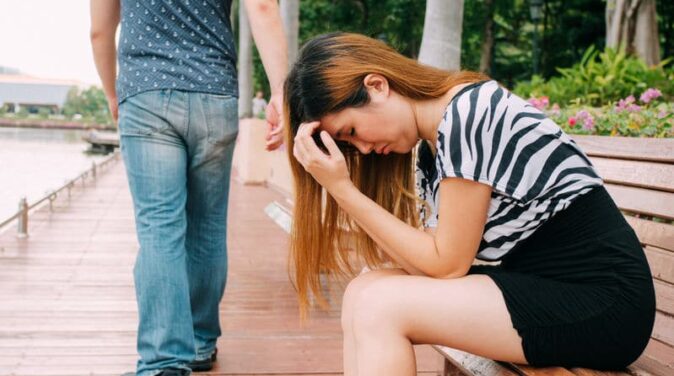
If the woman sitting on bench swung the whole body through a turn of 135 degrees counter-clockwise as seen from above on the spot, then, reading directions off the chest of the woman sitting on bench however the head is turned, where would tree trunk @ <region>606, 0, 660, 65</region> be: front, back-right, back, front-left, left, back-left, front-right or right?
back-left

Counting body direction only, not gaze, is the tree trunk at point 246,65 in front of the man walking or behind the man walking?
in front

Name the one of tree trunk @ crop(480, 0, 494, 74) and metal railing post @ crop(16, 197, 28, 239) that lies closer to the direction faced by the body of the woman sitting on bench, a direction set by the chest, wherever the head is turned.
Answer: the metal railing post

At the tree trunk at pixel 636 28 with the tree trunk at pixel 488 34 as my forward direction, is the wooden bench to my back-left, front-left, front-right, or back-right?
back-left

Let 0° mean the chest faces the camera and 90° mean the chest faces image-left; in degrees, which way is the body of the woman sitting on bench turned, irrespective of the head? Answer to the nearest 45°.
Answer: approximately 90°

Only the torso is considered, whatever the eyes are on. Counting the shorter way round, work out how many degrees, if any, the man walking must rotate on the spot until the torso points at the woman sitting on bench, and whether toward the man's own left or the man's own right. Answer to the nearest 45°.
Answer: approximately 135° to the man's own right

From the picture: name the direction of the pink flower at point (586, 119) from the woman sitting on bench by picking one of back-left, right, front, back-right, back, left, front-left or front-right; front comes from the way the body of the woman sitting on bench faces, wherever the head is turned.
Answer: right

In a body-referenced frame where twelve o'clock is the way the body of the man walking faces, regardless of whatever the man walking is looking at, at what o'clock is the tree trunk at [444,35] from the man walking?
The tree trunk is roughly at 1 o'clock from the man walking.

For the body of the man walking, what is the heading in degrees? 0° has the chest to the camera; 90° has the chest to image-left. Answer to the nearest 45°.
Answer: approximately 180°

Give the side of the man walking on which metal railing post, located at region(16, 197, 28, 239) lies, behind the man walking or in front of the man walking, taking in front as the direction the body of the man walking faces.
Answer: in front

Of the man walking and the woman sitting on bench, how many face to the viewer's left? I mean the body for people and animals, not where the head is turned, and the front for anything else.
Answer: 1

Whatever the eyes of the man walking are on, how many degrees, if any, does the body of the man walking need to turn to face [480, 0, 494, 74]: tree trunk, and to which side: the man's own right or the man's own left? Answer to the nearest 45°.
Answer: approximately 45° to the man's own right

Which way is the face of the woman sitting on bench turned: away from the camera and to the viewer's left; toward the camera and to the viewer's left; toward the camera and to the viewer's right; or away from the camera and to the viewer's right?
toward the camera and to the viewer's left

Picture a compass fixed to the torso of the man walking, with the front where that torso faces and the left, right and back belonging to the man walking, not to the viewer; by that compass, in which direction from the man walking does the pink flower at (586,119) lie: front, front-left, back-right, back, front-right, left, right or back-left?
front-right

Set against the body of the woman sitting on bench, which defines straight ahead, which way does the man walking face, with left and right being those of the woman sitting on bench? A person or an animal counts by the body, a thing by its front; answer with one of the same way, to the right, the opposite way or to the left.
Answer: to the right

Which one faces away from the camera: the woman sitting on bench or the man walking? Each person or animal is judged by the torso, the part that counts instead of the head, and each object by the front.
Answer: the man walking

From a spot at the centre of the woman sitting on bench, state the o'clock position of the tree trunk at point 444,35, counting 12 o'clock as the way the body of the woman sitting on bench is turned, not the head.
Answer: The tree trunk is roughly at 3 o'clock from the woman sitting on bench.
